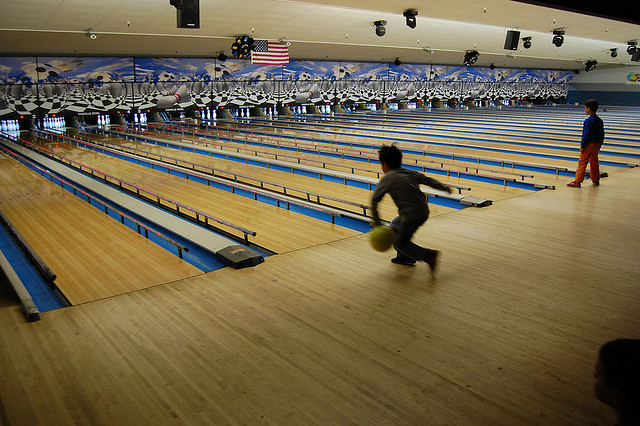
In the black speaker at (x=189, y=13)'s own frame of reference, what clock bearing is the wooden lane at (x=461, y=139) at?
The wooden lane is roughly at 8 o'clock from the black speaker.

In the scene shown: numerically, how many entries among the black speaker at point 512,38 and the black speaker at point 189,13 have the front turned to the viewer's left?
0

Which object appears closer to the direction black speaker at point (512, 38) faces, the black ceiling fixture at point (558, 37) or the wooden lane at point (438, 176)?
the wooden lane

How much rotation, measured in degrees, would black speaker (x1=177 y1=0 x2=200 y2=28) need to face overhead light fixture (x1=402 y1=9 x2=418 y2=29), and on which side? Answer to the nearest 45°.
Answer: approximately 90° to its left

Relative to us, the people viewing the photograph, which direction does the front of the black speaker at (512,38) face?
facing the viewer and to the right of the viewer

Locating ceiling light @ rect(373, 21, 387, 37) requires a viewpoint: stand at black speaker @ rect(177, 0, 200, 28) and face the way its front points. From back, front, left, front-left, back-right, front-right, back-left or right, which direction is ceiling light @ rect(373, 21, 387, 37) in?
back-left

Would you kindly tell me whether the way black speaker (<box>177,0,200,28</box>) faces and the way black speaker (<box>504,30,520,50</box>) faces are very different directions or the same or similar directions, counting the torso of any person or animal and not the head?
same or similar directions

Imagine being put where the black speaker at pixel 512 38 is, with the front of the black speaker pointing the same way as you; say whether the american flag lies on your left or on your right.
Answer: on your right

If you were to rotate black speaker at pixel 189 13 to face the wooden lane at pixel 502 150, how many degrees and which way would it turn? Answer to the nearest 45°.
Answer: approximately 90° to its left

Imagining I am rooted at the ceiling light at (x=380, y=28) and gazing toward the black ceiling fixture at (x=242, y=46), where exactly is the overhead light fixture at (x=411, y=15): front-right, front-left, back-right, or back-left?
back-left

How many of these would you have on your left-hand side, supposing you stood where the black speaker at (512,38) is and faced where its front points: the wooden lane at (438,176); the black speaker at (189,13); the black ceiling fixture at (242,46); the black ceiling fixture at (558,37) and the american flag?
1

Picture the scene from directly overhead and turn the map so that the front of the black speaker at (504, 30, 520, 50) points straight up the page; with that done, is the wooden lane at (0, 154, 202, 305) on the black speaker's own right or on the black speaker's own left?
on the black speaker's own right

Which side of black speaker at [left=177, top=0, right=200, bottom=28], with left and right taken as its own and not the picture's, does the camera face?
front

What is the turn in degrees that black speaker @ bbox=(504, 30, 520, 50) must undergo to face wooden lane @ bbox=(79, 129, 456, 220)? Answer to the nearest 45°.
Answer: approximately 90° to its right

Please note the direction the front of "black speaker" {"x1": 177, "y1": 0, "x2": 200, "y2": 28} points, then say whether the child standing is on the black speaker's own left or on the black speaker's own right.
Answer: on the black speaker's own left
